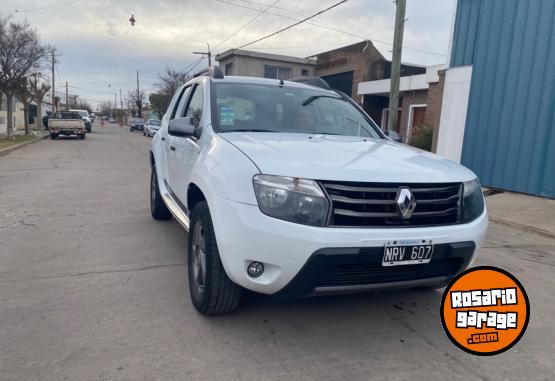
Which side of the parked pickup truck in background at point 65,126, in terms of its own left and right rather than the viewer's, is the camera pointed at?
back

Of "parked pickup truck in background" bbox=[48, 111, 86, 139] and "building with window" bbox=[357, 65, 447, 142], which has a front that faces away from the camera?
the parked pickup truck in background

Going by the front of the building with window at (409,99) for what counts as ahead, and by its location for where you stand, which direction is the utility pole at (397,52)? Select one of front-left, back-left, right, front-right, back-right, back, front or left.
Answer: front-left

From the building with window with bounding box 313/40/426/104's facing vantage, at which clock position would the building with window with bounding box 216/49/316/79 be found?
the building with window with bounding box 216/49/316/79 is roughly at 3 o'clock from the building with window with bounding box 313/40/426/104.

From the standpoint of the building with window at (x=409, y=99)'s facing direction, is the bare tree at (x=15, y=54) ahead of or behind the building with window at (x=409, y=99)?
ahead

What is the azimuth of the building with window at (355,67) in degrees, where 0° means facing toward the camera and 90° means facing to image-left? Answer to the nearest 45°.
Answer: approximately 45°

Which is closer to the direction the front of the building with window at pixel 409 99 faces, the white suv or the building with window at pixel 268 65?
the white suv

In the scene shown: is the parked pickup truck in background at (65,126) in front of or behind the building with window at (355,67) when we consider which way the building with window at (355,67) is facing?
in front
